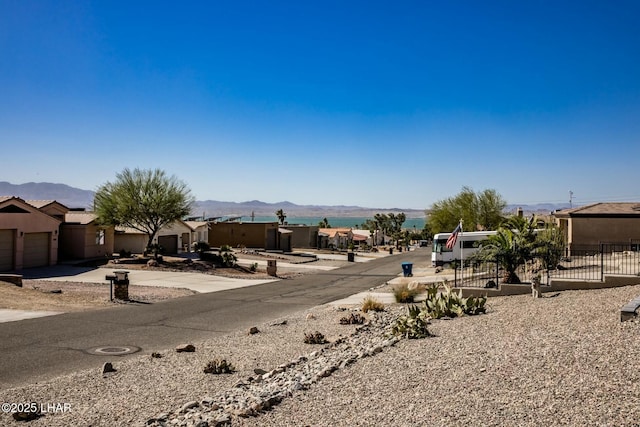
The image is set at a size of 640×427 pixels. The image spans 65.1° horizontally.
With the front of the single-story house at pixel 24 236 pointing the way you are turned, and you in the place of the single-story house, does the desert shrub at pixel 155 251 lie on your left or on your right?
on your left

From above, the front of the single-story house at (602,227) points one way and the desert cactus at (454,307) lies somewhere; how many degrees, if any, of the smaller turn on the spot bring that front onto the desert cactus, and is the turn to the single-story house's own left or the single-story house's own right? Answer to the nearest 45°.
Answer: approximately 90° to the single-story house's own left

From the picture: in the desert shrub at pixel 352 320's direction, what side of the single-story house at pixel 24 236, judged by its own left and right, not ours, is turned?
front

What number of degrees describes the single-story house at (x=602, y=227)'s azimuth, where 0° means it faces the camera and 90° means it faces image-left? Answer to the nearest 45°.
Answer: approximately 90°

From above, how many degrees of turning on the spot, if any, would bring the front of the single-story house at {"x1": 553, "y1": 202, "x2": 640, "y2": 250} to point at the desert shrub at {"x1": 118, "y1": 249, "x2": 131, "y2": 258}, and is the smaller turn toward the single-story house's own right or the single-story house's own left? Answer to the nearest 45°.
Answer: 0° — it already faces it

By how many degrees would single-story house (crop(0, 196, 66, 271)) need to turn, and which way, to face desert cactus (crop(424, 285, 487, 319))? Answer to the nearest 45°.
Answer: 0° — it already faces it

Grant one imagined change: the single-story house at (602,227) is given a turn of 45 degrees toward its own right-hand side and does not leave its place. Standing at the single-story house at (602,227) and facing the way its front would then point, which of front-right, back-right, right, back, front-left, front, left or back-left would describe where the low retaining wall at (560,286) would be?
back-left

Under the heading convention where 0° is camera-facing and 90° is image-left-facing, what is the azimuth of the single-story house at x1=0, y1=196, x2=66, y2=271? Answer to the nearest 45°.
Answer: approximately 315°

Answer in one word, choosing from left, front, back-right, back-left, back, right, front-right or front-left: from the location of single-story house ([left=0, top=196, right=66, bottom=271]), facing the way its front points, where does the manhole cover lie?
front-right

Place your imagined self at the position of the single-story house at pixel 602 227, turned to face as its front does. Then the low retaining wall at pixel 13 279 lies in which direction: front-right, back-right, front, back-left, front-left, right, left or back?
front-left

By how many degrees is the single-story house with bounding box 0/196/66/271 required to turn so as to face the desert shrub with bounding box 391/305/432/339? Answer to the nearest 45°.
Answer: approximately 45° to its right

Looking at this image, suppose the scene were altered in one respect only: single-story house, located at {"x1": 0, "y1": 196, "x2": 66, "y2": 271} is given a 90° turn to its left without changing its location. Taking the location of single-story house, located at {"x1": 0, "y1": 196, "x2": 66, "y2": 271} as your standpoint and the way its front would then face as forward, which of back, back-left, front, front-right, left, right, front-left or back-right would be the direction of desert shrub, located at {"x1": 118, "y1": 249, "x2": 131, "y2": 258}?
front

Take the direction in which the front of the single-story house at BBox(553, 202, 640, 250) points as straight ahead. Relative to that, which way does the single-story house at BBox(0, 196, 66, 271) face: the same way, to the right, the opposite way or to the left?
the opposite way

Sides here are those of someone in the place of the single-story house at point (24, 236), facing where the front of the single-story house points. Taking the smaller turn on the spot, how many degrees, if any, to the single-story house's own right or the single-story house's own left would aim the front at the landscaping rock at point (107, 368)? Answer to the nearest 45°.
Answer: approximately 45° to the single-story house's own right
